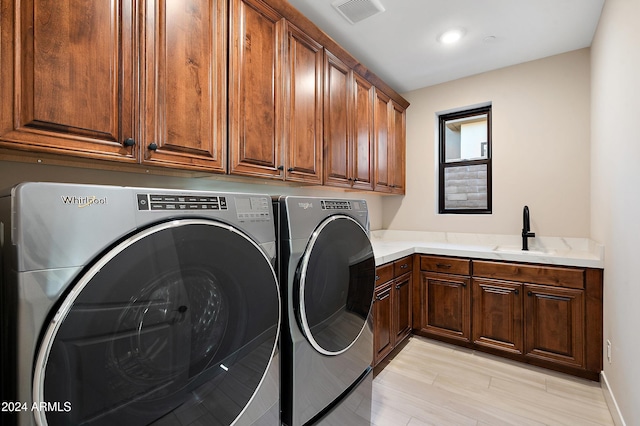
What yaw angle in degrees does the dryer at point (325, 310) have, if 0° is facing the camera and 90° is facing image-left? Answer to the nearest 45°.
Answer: approximately 315°

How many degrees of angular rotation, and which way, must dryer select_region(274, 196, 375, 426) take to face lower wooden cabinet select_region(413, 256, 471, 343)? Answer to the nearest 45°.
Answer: approximately 90° to its left

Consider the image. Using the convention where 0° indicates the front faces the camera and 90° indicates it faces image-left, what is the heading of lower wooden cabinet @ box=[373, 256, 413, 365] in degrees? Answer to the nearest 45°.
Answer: approximately 315°

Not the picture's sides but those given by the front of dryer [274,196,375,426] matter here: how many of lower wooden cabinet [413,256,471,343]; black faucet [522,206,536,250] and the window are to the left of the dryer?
3

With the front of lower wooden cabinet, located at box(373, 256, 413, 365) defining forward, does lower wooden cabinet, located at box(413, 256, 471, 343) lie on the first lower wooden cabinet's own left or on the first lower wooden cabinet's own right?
on the first lower wooden cabinet's own left

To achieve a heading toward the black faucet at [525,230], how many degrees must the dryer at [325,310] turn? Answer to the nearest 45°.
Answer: approximately 90° to its left
